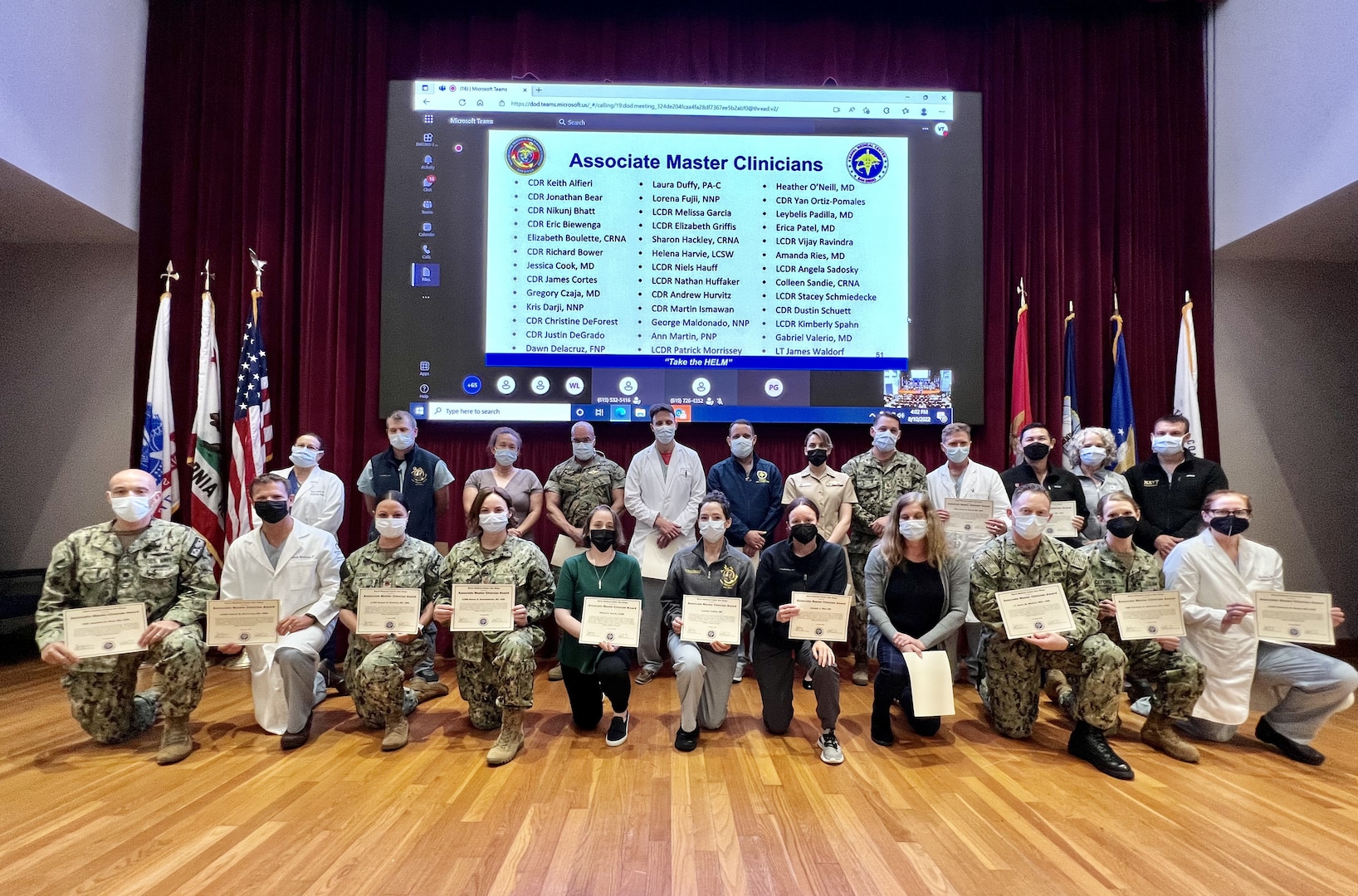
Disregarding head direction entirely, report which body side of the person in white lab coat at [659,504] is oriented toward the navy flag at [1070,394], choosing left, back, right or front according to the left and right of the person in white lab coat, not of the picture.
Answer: left

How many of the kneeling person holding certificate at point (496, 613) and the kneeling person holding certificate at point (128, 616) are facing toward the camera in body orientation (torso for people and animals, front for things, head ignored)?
2

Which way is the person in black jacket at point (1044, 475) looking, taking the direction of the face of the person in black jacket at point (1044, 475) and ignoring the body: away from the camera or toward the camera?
toward the camera

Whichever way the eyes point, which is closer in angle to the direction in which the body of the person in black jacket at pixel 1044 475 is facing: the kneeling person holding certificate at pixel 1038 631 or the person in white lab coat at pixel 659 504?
the kneeling person holding certificate

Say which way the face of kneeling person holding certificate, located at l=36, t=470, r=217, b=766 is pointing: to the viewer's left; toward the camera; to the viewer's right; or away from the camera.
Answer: toward the camera

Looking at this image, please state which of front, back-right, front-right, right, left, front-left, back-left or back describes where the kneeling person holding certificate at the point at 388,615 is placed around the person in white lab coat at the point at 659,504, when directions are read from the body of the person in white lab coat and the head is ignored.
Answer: front-right

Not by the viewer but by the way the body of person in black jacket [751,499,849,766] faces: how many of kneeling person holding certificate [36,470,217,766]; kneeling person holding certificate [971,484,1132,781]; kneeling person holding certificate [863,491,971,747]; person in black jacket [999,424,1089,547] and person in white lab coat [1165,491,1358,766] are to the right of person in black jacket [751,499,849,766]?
1

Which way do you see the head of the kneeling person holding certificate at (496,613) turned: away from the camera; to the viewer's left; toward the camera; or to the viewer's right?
toward the camera

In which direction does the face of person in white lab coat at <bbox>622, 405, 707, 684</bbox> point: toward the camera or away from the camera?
toward the camera

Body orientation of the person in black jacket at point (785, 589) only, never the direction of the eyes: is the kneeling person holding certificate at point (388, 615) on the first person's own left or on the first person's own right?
on the first person's own right

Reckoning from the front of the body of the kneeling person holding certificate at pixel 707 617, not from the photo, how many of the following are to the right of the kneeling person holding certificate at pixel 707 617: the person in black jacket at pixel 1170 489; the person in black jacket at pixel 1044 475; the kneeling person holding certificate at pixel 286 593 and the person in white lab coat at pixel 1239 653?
1

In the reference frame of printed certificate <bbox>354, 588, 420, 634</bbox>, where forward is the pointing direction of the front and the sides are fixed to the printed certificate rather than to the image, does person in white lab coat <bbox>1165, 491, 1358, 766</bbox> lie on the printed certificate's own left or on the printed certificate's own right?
on the printed certificate's own left

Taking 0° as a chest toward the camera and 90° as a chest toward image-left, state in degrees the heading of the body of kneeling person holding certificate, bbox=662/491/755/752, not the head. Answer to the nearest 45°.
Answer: approximately 0°

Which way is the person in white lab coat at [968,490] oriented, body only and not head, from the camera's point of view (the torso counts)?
toward the camera

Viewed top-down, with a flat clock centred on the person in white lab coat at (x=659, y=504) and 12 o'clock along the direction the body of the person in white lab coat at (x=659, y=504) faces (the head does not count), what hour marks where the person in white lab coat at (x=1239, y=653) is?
the person in white lab coat at (x=1239, y=653) is roughly at 10 o'clock from the person in white lab coat at (x=659, y=504).

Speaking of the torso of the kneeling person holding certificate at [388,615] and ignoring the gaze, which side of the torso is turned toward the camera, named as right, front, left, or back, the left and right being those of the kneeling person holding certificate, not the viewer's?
front

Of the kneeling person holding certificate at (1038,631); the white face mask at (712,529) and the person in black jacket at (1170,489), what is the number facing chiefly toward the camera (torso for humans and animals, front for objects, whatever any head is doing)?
3
